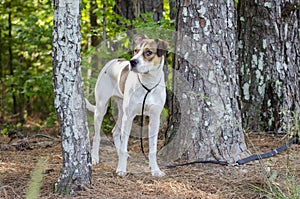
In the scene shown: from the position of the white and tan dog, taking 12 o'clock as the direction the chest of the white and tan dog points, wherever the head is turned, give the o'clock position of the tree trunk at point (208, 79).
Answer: The tree trunk is roughly at 10 o'clock from the white and tan dog.

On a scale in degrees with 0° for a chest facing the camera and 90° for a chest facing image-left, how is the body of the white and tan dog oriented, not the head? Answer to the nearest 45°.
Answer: approximately 315°

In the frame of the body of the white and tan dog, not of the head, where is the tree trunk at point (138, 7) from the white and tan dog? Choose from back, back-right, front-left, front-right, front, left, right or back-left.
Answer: back-left

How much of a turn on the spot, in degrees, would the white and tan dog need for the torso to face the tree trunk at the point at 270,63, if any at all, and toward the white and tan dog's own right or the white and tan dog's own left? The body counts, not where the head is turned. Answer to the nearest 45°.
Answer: approximately 90° to the white and tan dog's own left

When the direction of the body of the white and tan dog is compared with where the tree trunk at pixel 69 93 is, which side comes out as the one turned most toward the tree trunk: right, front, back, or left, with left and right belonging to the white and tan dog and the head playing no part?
right
